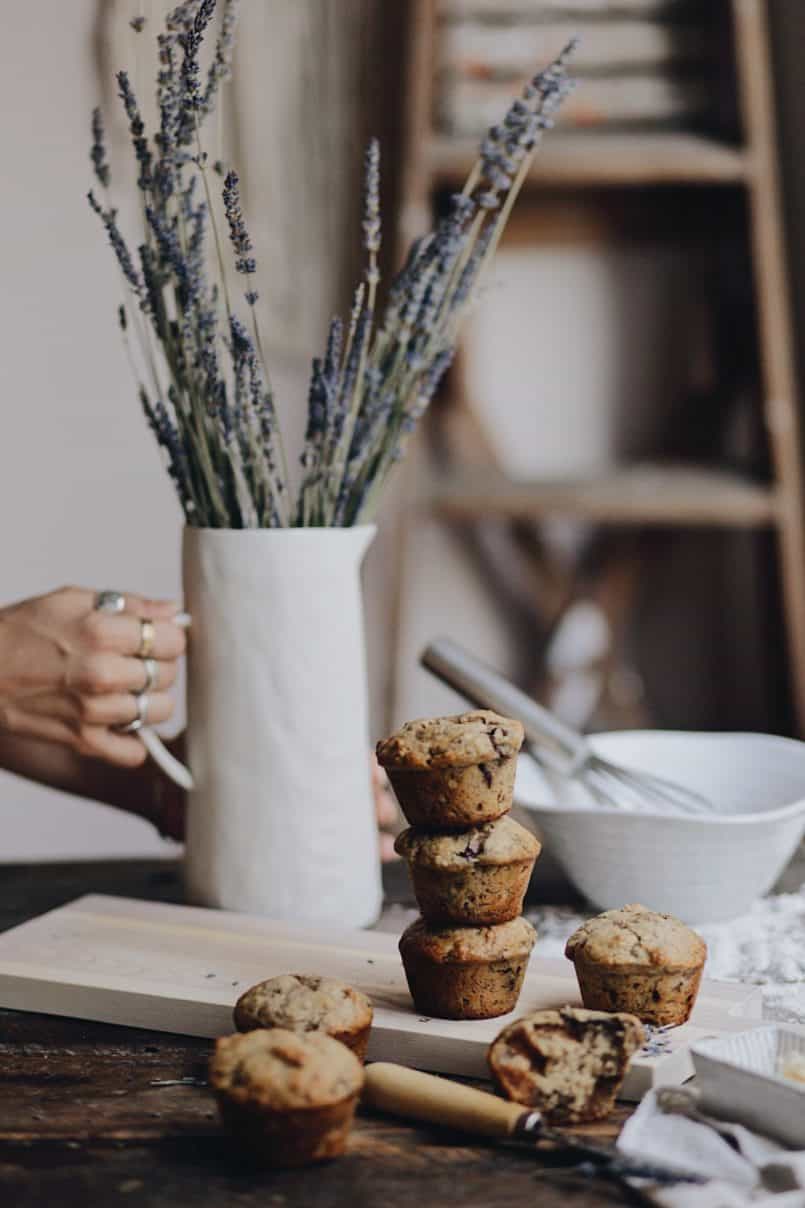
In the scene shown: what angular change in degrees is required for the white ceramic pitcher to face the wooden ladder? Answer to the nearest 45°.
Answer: approximately 45° to its left

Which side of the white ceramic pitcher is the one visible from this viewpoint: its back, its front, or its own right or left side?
right
